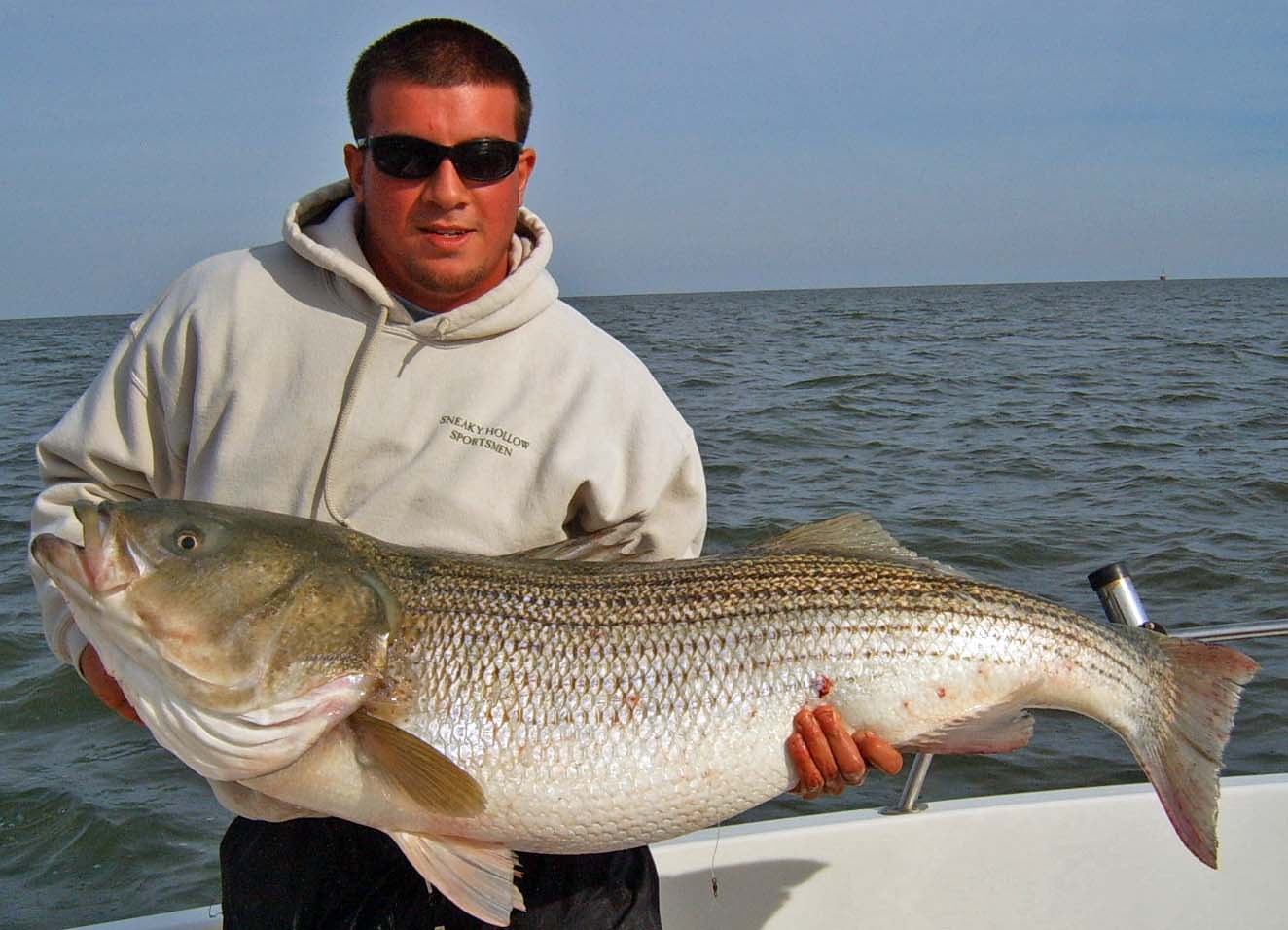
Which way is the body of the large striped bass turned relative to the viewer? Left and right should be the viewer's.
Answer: facing to the left of the viewer

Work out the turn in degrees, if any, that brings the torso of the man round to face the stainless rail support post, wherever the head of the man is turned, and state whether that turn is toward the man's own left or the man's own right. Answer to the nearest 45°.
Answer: approximately 90° to the man's own left

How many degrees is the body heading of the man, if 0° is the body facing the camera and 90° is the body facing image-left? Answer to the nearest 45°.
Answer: approximately 0°
